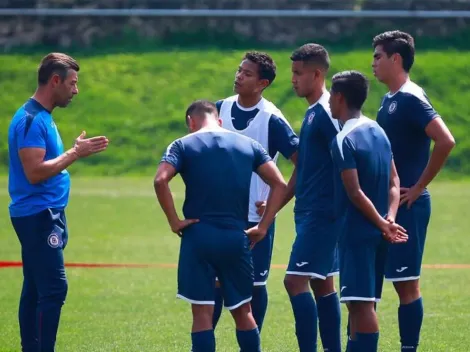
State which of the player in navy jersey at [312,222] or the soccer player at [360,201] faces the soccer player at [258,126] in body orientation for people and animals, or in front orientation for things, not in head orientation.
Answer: the soccer player at [360,201]

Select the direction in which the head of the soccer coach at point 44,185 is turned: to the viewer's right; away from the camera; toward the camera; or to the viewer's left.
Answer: to the viewer's right

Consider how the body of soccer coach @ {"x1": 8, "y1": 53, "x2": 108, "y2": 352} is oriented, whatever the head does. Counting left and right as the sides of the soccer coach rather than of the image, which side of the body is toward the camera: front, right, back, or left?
right

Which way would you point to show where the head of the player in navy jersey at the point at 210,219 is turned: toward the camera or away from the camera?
away from the camera

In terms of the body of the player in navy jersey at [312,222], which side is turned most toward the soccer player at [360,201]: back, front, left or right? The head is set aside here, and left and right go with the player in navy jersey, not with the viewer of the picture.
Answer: left

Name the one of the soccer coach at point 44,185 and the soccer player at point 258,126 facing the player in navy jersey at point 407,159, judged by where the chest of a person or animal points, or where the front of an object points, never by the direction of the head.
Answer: the soccer coach at point 44,185

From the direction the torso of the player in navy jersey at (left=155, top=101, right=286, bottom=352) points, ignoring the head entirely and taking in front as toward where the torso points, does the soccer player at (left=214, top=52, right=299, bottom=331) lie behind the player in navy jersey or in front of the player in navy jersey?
in front

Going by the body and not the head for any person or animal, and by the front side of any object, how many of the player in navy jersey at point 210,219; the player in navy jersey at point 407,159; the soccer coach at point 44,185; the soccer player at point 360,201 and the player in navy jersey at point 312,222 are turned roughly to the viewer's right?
1

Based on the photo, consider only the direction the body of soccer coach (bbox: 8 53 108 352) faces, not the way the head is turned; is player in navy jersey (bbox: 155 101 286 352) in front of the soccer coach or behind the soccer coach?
in front

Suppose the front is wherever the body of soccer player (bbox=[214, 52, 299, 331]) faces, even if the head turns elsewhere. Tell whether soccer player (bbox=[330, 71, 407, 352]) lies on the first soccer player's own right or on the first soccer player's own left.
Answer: on the first soccer player's own left

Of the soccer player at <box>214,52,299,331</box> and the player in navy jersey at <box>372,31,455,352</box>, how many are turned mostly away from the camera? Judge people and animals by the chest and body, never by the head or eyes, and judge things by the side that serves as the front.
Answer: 0

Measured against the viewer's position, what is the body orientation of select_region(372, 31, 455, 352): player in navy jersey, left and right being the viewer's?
facing the viewer and to the left of the viewer

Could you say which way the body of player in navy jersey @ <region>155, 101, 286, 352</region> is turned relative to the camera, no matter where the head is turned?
away from the camera

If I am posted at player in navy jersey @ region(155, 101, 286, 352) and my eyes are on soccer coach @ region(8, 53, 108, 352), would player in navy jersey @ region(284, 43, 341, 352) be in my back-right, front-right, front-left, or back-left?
back-right

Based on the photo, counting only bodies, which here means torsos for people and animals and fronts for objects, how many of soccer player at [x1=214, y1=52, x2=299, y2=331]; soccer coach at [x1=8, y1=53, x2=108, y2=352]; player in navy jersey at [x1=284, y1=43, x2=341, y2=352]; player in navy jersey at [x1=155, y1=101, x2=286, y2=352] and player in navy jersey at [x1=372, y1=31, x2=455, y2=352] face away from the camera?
1

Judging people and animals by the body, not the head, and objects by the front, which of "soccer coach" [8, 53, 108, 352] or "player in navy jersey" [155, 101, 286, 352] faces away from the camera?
the player in navy jersey

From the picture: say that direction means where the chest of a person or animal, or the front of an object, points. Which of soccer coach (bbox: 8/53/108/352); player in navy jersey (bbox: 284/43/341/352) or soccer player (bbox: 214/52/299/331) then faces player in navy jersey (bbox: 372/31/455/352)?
soccer coach (bbox: 8/53/108/352)

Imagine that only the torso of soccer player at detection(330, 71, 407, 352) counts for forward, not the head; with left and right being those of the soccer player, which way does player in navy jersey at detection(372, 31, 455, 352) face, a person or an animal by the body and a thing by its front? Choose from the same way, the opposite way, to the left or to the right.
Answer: to the left

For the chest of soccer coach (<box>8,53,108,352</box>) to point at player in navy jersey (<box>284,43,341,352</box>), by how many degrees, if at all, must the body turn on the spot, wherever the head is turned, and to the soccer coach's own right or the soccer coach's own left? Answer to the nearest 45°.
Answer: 0° — they already face them

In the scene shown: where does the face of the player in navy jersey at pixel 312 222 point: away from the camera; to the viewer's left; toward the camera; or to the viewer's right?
to the viewer's left
